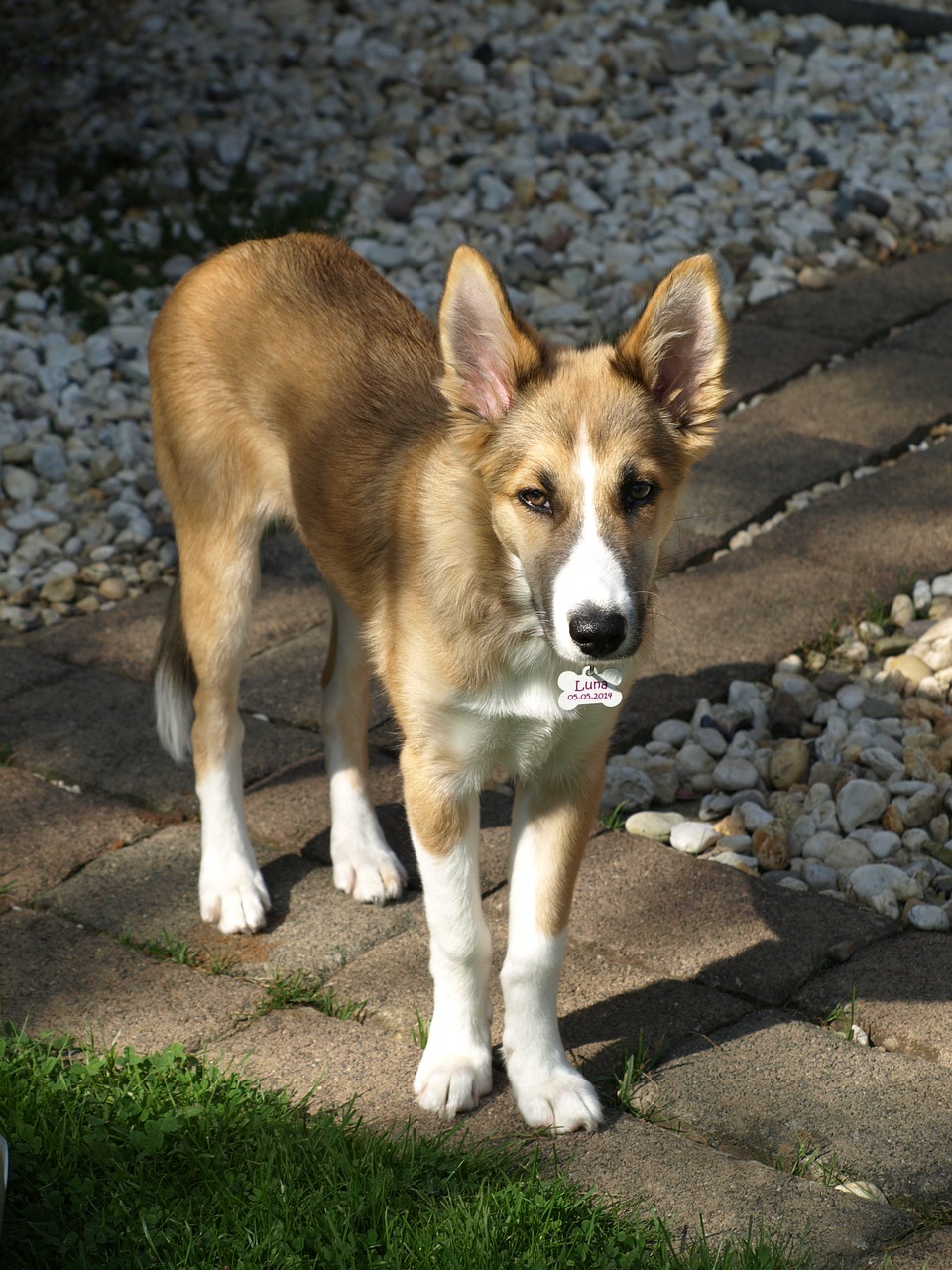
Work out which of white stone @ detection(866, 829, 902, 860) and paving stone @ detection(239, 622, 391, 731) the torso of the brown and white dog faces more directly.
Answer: the white stone

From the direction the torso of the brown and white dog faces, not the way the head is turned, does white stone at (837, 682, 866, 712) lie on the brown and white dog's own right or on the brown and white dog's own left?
on the brown and white dog's own left

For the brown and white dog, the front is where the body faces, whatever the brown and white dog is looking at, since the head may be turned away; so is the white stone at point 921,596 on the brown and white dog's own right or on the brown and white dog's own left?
on the brown and white dog's own left

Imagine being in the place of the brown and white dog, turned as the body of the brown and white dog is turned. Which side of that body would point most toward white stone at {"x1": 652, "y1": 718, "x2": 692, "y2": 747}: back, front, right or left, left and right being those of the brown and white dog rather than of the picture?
left

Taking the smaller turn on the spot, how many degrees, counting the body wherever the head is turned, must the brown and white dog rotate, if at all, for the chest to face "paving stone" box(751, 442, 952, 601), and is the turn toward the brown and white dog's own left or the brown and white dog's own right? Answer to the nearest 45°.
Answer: approximately 90° to the brown and white dog's own left

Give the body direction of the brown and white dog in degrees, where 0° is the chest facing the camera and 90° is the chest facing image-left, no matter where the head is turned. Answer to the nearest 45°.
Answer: approximately 315°

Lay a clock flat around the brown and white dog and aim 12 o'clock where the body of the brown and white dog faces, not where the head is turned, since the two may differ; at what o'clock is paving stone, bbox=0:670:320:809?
The paving stone is roughly at 6 o'clock from the brown and white dog.

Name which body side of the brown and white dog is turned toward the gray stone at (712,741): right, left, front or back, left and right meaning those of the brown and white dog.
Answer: left

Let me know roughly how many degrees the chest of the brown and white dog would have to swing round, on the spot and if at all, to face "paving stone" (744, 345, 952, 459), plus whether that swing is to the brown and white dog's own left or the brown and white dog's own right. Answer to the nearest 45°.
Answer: approximately 90° to the brown and white dog's own left
